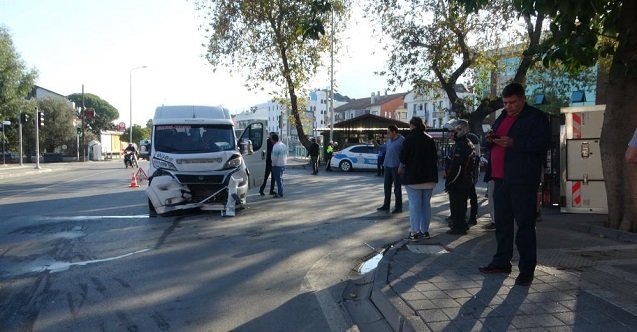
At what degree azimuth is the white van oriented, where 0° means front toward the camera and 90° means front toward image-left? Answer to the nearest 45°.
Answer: approximately 0°

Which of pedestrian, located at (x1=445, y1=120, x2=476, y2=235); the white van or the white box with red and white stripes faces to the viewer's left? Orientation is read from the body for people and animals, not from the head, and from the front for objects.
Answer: the pedestrian

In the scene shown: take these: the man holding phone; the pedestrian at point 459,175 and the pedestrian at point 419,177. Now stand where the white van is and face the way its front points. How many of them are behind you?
0

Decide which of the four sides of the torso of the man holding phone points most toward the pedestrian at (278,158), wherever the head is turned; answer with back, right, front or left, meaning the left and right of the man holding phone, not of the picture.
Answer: right

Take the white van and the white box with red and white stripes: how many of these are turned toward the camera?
2

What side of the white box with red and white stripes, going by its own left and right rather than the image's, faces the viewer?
front

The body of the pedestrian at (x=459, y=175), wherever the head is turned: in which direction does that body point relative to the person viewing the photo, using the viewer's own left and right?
facing to the left of the viewer

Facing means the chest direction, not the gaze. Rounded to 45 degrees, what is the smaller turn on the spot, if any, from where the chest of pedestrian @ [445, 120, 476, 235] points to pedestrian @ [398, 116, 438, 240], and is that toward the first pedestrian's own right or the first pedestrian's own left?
approximately 45° to the first pedestrian's own left

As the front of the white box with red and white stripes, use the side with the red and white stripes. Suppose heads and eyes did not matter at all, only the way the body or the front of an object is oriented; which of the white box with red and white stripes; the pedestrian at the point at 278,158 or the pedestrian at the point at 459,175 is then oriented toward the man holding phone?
the white box with red and white stripes

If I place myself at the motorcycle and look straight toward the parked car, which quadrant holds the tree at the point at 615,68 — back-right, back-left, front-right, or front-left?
front-right

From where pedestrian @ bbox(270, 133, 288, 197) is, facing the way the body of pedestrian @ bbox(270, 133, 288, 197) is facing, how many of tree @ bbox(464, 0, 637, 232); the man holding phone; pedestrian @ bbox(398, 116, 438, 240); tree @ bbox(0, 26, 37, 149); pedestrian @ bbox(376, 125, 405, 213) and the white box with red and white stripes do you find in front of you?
1

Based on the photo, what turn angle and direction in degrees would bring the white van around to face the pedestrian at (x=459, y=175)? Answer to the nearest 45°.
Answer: approximately 45° to its left

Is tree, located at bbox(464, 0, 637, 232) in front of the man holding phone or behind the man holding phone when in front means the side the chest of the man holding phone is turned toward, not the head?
behind
